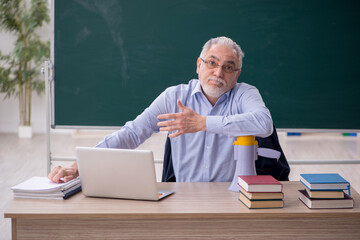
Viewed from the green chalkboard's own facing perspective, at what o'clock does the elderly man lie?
The elderly man is roughly at 12 o'clock from the green chalkboard.

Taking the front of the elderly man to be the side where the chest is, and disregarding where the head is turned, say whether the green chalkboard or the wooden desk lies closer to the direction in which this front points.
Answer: the wooden desk

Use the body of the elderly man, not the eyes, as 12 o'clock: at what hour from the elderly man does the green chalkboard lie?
The green chalkboard is roughly at 6 o'clock from the elderly man.

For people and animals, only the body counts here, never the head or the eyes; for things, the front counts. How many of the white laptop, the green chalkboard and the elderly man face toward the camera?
2

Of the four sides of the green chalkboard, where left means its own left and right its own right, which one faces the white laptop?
front

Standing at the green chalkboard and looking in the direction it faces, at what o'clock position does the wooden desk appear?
The wooden desk is roughly at 12 o'clock from the green chalkboard.

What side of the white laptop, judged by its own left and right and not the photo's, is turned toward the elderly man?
front

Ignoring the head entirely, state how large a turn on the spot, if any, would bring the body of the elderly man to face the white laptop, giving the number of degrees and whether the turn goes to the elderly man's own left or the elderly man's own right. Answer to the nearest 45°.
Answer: approximately 45° to the elderly man's own right

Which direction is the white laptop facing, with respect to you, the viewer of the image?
facing away from the viewer and to the right of the viewer
